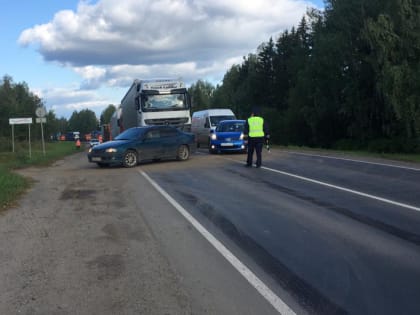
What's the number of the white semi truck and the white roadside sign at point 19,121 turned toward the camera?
2

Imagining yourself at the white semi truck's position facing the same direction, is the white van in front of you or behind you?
behind

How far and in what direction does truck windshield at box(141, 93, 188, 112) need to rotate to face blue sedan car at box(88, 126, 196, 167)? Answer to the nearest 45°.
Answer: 0° — it already faces it

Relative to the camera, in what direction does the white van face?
facing the viewer and to the right of the viewer

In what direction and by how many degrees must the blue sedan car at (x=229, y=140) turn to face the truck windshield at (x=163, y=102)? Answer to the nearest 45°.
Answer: approximately 135° to its right

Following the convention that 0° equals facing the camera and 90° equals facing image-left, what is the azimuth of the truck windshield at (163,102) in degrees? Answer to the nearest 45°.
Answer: approximately 0°

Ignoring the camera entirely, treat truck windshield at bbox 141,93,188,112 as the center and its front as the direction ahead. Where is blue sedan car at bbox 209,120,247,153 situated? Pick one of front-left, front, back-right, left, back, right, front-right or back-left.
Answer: front-left

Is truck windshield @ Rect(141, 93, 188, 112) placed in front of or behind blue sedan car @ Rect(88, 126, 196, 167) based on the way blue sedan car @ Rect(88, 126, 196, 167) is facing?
behind

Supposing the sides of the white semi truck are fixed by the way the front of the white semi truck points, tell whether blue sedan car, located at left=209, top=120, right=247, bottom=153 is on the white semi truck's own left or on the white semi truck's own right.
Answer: on the white semi truck's own left

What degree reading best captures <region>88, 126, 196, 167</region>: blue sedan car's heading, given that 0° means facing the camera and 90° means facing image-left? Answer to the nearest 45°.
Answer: approximately 45°
